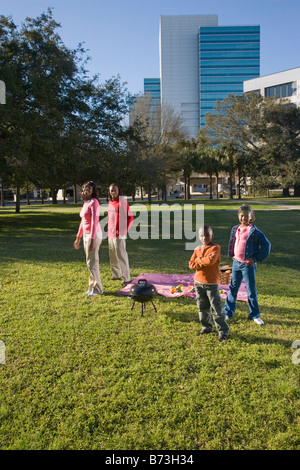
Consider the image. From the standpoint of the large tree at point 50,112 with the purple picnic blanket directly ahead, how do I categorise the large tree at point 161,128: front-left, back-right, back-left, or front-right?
back-left

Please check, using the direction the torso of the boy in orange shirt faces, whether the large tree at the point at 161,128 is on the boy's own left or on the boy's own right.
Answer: on the boy's own right

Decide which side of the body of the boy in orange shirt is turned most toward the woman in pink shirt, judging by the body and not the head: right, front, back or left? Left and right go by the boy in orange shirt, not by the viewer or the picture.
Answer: right

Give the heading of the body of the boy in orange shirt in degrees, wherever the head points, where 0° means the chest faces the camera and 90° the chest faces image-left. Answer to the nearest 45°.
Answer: approximately 45°

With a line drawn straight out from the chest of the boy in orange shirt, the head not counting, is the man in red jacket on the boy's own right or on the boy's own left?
on the boy's own right
